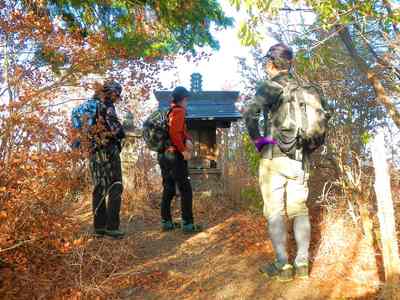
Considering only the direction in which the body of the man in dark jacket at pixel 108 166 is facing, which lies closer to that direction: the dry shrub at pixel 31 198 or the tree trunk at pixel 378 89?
the tree trunk

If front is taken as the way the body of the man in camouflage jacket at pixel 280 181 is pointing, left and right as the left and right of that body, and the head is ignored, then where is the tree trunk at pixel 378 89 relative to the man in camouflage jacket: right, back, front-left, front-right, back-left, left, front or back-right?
right

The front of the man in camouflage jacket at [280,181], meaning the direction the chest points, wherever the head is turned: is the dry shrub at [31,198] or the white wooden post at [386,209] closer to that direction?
the dry shrub

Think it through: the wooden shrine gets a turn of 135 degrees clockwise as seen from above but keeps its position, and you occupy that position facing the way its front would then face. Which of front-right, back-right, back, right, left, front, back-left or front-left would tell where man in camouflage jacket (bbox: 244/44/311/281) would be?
back-left

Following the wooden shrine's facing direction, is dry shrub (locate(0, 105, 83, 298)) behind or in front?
in front

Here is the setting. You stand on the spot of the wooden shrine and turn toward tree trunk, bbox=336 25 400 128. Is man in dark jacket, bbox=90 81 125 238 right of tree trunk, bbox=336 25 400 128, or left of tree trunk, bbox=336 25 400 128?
right

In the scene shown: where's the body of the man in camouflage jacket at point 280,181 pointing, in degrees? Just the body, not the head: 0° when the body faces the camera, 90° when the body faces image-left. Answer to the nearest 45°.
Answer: approximately 135°

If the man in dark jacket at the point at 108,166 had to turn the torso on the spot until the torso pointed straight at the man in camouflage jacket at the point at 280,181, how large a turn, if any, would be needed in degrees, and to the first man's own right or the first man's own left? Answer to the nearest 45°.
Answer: approximately 45° to the first man's own right

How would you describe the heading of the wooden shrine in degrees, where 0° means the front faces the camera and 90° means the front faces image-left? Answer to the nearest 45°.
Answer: approximately 0°

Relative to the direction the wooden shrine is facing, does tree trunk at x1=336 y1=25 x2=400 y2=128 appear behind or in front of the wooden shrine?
in front
